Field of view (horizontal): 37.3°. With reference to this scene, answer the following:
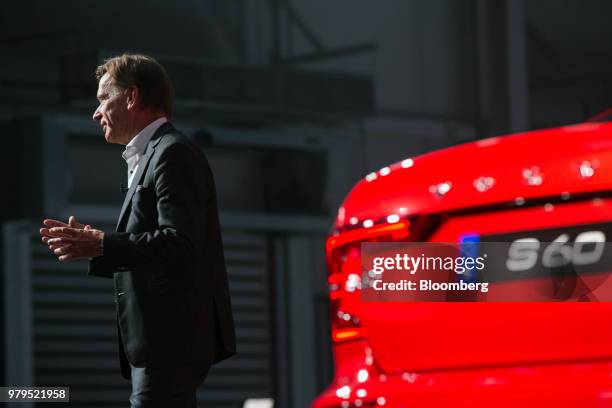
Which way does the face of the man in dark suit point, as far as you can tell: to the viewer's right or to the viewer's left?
to the viewer's left

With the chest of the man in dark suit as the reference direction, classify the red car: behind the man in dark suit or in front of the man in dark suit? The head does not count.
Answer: behind

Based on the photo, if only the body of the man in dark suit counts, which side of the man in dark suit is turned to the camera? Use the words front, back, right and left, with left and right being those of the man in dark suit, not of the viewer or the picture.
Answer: left
